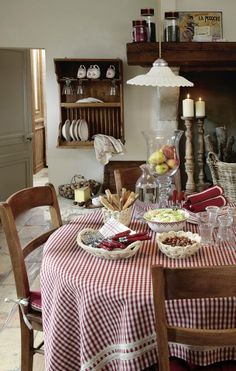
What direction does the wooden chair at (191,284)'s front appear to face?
away from the camera

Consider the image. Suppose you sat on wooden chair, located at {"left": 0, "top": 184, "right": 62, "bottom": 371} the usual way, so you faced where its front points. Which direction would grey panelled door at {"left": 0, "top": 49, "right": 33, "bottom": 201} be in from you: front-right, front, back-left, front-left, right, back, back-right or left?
back-left

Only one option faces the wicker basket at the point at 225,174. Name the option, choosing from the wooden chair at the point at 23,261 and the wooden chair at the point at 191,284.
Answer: the wooden chair at the point at 191,284

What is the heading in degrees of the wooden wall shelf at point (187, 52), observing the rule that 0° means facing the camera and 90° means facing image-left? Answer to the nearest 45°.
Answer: approximately 0°

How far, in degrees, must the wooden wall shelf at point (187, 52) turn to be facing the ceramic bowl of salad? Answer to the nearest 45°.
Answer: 0° — it already faces it

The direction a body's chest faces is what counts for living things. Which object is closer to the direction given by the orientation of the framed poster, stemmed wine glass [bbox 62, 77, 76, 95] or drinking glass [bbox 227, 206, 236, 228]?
the drinking glass

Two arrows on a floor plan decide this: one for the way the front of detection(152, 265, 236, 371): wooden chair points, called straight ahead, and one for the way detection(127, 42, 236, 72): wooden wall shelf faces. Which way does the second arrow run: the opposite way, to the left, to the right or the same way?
the opposite way

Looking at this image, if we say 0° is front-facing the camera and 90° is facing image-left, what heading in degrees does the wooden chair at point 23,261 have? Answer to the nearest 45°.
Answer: approximately 315°

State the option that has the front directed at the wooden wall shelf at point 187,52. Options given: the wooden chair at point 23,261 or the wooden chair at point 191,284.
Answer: the wooden chair at point 191,284

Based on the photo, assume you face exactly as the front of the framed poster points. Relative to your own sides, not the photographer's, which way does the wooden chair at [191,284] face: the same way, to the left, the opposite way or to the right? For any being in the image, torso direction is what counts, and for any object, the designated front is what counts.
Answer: the opposite way

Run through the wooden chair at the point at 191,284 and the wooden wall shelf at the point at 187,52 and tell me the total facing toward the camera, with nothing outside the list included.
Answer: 1

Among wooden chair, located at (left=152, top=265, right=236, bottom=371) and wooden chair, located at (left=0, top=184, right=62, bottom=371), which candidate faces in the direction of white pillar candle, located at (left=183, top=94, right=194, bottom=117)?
wooden chair, located at (left=152, top=265, right=236, bottom=371)

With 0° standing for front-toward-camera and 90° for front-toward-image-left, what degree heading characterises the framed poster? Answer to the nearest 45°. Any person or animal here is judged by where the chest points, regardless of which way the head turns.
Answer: approximately 0°
